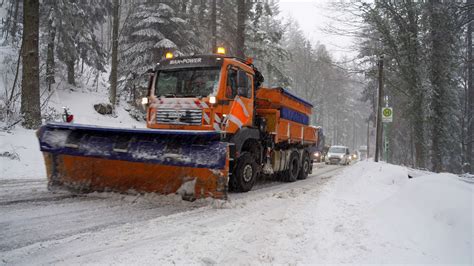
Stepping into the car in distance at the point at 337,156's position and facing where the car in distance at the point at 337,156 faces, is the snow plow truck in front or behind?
in front

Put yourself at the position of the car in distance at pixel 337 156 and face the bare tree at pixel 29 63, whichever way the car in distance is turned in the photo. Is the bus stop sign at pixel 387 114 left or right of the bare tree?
left

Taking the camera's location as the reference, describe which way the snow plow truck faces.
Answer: facing the viewer and to the left of the viewer

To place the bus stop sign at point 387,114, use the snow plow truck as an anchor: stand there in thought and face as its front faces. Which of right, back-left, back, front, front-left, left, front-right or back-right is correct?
back

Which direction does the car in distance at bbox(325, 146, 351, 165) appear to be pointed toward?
toward the camera

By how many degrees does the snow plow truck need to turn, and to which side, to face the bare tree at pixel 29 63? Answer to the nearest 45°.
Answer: approximately 90° to its right

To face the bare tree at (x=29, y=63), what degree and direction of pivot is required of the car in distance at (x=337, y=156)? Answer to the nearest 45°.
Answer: approximately 45° to its right

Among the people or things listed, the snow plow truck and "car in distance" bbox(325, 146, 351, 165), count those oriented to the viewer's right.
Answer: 0
